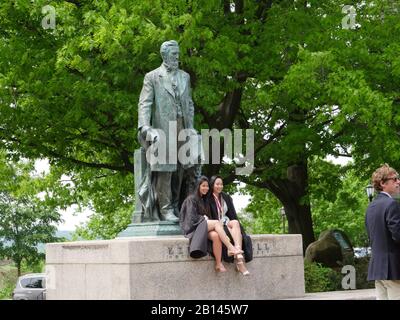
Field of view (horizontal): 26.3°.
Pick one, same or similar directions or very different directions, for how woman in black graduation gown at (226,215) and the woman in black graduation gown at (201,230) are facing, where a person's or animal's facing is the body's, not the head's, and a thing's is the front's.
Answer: same or similar directions

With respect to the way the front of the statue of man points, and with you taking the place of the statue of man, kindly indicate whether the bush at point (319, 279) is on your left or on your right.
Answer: on your left

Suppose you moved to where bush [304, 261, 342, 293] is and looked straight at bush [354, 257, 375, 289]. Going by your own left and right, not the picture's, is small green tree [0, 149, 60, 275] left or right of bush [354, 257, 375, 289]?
left

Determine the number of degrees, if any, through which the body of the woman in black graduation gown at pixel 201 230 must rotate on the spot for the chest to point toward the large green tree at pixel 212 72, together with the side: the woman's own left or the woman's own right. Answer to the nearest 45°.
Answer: approximately 135° to the woman's own left

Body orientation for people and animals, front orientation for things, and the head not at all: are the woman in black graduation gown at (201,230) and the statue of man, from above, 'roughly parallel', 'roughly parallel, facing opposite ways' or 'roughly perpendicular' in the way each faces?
roughly parallel

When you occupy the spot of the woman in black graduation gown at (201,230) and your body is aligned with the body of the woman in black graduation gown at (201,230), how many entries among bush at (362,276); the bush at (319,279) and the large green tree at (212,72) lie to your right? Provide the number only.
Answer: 0

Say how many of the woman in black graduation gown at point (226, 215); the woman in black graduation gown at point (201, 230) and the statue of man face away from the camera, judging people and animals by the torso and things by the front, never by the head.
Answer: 0

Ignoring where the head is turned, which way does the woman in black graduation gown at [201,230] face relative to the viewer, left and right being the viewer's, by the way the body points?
facing the viewer and to the right of the viewer

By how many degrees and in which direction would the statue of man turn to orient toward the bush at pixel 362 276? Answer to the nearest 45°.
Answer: approximately 90° to its left

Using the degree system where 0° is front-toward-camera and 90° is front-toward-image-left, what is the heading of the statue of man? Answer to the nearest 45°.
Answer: approximately 315°
